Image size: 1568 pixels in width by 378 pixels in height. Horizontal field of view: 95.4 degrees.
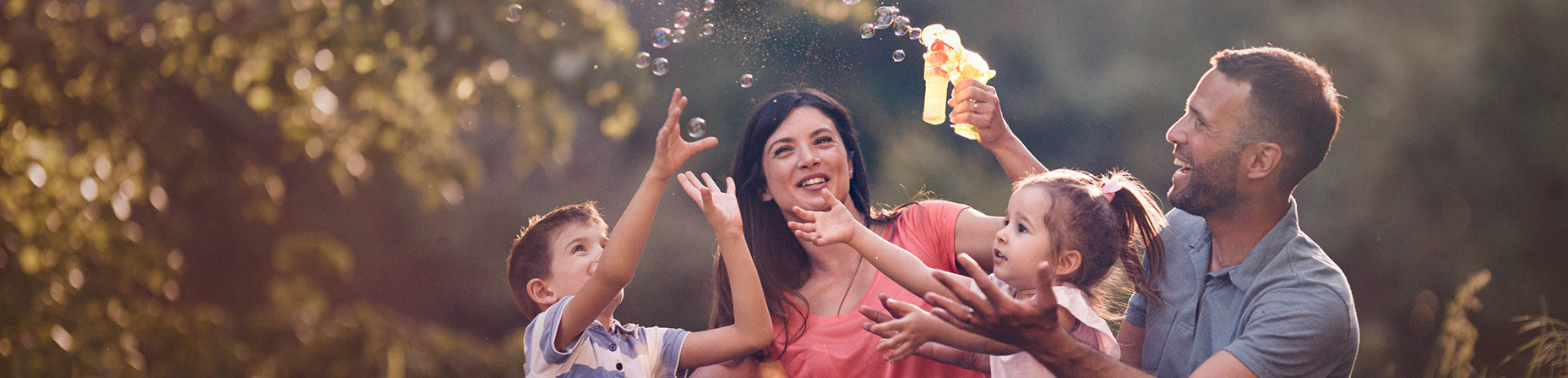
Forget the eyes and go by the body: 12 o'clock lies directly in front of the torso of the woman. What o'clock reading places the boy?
The boy is roughly at 2 o'clock from the woman.

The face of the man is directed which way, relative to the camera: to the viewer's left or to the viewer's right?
to the viewer's left

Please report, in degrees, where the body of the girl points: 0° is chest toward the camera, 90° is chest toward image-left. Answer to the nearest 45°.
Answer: approximately 90°

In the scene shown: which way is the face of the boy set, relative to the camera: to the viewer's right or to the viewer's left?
to the viewer's right

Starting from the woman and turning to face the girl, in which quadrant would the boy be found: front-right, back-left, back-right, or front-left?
back-right
